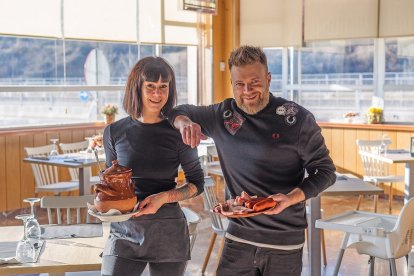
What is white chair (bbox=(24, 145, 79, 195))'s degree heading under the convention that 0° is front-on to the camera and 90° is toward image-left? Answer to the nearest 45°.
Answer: approximately 315°

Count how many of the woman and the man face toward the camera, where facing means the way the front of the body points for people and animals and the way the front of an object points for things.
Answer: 2

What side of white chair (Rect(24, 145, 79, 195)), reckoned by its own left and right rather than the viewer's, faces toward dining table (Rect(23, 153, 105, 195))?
front

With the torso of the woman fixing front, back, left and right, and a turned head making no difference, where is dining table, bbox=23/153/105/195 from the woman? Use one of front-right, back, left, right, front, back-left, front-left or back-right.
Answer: back

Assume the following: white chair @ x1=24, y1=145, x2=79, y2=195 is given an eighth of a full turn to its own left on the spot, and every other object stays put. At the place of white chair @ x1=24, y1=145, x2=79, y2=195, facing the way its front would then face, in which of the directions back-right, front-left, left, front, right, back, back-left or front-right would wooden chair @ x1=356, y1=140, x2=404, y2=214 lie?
front

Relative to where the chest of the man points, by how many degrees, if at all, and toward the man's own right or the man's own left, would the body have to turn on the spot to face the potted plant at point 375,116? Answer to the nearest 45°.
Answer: approximately 180°

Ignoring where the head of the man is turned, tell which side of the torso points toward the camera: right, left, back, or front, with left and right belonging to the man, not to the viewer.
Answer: front

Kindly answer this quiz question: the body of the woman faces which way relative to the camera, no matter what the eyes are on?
toward the camera

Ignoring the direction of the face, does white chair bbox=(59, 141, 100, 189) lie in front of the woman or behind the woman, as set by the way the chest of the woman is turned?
behind

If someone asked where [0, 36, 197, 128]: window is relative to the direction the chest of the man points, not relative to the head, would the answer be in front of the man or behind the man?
behind
